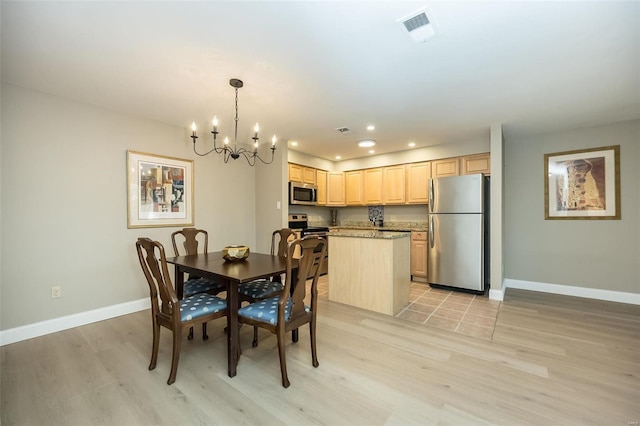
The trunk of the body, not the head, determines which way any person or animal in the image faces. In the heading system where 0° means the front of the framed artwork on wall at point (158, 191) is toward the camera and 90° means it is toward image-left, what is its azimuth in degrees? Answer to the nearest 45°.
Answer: approximately 315°

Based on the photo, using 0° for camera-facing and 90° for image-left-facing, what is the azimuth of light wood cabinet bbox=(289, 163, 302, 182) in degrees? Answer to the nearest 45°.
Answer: approximately 315°

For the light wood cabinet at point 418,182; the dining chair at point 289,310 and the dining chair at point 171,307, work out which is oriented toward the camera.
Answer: the light wood cabinet

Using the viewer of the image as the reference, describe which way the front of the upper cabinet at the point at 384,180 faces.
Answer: facing the viewer and to the left of the viewer

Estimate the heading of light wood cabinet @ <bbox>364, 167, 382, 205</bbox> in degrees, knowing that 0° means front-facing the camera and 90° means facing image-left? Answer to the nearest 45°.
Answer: approximately 45°

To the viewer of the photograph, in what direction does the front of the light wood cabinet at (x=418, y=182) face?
facing the viewer

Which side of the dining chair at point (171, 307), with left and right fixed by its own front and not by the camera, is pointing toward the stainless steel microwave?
front

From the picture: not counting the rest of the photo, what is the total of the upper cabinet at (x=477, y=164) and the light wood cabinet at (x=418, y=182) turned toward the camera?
2

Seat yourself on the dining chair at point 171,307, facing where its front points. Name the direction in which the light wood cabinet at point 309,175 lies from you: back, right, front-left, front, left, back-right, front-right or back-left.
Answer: front

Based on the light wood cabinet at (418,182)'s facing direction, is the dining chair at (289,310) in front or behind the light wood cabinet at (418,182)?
in front

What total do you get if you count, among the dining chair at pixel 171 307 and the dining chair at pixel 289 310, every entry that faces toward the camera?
0

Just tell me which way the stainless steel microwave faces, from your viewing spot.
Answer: facing the viewer and to the right of the viewer

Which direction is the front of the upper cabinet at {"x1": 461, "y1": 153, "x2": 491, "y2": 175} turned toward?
toward the camera

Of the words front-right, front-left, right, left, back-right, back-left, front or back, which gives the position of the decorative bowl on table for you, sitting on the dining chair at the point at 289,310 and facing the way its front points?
front

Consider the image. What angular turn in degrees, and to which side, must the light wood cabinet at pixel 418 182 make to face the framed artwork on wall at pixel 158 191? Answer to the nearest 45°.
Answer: approximately 45° to its right

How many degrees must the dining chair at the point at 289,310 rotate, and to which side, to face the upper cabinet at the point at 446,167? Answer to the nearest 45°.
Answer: approximately 90° to its right
